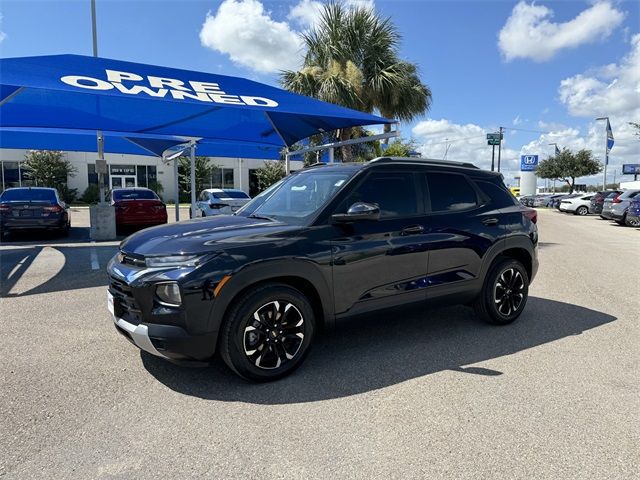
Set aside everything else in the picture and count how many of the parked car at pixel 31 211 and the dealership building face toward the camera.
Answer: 1

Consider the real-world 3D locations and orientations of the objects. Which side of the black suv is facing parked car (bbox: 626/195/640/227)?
back

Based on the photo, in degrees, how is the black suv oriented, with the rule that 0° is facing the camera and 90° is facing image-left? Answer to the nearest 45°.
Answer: approximately 45°

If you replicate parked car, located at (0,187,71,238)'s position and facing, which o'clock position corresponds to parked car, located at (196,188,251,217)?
parked car, located at (196,188,251,217) is roughly at 3 o'clock from parked car, located at (0,187,71,238).

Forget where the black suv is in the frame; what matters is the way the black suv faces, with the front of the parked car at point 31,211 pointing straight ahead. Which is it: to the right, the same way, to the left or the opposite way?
to the left

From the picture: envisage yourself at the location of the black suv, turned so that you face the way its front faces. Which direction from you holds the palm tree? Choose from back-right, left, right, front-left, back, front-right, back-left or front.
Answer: back-right

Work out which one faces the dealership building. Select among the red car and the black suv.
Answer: the red car

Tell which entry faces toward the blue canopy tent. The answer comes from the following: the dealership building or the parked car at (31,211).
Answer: the dealership building

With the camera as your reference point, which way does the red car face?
facing away from the viewer

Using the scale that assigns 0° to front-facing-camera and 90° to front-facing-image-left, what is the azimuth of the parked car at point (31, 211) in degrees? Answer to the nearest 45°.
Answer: approximately 180°

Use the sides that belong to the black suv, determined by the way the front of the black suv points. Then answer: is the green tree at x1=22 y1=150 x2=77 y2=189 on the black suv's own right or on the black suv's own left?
on the black suv's own right
